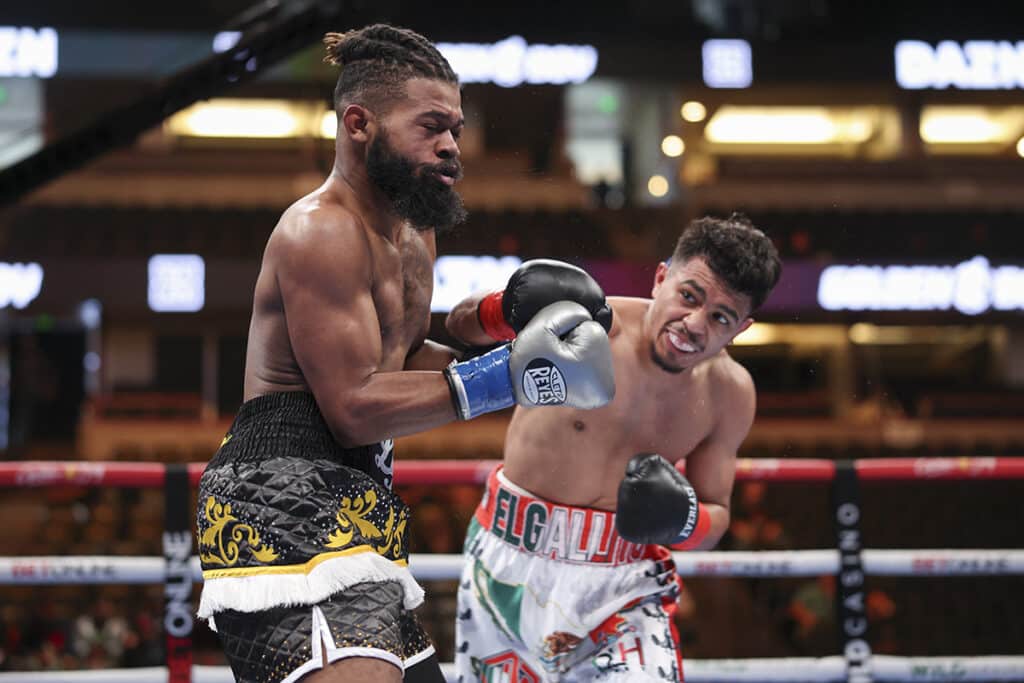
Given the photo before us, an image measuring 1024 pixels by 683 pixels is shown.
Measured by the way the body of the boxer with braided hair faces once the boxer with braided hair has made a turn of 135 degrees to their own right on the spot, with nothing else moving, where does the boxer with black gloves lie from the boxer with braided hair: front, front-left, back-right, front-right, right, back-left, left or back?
back

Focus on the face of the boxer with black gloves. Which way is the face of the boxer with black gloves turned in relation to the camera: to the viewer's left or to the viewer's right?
to the viewer's left

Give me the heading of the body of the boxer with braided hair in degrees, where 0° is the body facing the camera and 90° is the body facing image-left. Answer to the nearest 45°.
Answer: approximately 270°
